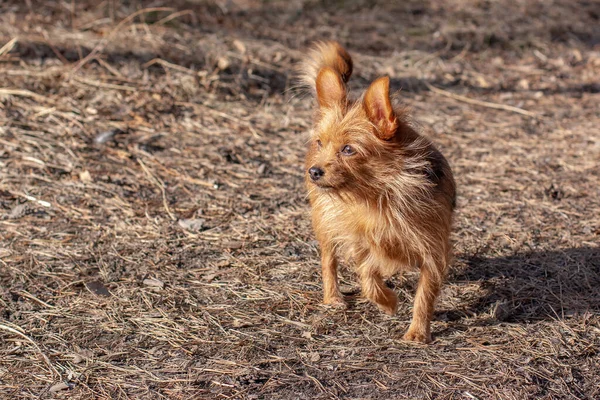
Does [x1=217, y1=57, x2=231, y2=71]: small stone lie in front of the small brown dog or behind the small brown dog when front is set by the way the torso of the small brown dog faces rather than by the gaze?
behind

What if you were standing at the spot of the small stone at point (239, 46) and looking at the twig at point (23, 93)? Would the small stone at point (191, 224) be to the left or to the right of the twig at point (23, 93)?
left

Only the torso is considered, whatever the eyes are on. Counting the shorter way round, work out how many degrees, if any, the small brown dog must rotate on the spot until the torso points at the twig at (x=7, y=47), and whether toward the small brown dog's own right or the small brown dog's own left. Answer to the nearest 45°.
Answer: approximately 135° to the small brown dog's own right

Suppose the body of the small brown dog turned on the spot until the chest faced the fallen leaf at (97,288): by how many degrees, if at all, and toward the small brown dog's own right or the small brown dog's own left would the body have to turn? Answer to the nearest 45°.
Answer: approximately 90° to the small brown dog's own right

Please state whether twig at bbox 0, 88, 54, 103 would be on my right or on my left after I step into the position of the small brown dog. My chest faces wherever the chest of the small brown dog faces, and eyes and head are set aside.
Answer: on my right

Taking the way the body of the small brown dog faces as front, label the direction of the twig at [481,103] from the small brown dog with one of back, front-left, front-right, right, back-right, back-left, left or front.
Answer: back

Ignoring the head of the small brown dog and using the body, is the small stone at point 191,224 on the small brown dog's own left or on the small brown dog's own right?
on the small brown dog's own right

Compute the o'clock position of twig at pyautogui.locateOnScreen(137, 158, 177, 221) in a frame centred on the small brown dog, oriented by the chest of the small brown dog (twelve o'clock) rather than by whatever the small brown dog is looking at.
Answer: The twig is roughly at 4 o'clock from the small brown dog.

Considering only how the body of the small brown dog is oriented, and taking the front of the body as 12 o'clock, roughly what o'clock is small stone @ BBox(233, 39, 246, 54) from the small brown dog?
The small stone is roughly at 5 o'clock from the small brown dog.

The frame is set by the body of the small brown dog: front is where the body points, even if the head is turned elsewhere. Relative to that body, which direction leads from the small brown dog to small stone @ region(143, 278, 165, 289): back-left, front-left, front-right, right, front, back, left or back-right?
right

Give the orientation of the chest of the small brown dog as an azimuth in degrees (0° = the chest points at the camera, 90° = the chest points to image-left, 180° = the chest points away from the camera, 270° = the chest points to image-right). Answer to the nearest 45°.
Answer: approximately 0°
